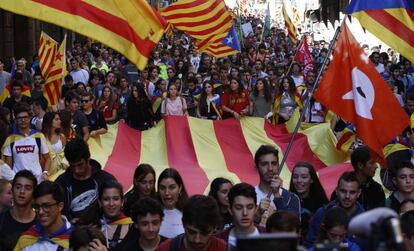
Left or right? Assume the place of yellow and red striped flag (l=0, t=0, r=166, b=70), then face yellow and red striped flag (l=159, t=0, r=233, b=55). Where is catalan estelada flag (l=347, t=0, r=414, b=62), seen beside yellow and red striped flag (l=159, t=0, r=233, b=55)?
right

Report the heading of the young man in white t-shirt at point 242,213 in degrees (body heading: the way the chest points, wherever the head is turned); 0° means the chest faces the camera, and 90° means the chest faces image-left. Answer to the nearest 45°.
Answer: approximately 0°

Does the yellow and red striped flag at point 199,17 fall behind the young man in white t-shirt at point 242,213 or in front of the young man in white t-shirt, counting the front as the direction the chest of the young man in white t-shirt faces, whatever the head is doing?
behind

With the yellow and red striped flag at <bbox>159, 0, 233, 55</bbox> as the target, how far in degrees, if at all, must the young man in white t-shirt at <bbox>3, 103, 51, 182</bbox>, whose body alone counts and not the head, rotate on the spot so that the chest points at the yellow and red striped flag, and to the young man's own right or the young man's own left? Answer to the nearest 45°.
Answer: approximately 135° to the young man's own left

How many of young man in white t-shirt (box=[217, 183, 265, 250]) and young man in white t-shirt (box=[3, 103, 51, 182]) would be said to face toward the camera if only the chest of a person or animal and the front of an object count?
2

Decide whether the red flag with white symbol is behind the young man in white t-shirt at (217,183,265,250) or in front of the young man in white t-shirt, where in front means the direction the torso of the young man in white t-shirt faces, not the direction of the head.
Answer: behind
